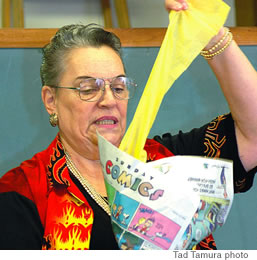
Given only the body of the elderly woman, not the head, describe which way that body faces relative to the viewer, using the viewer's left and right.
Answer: facing the viewer and to the right of the viewer
